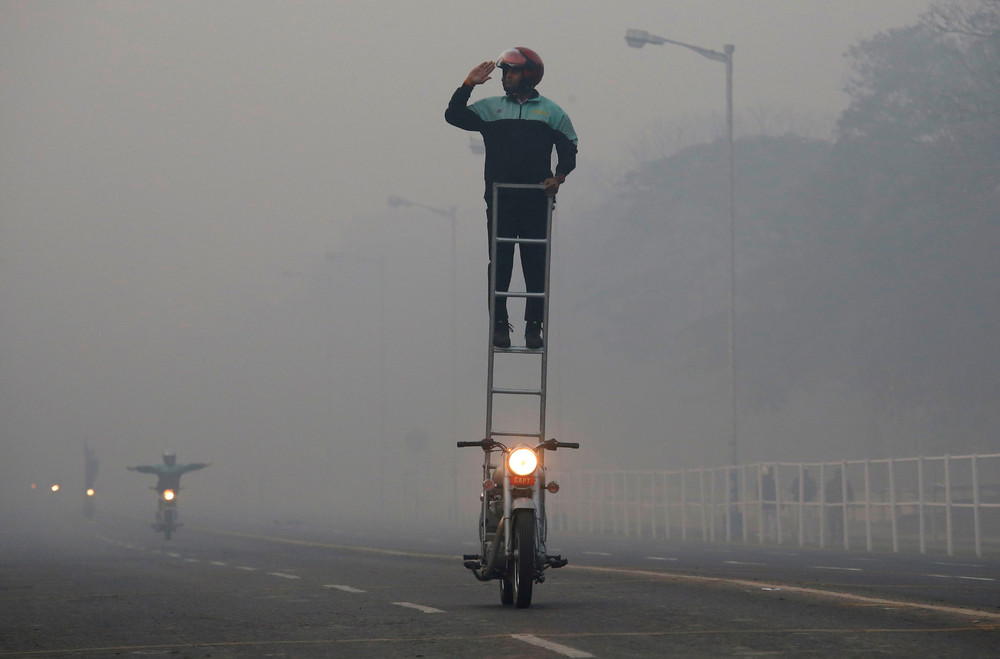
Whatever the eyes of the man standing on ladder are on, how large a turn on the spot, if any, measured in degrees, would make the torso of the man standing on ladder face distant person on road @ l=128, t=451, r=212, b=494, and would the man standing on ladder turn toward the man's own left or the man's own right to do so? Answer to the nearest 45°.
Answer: approximately 180°

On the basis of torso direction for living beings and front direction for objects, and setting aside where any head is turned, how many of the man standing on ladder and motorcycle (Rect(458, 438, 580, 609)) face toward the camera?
2

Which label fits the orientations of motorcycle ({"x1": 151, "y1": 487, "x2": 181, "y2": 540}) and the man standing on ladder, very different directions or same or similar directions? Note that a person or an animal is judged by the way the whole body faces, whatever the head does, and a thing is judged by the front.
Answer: same or similar directions

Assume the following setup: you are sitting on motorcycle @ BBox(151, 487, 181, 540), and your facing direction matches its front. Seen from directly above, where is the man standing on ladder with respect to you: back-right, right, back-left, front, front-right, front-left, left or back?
front

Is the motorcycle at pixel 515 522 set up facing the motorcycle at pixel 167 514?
no

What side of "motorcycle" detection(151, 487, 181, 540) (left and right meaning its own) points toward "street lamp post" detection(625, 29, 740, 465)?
left

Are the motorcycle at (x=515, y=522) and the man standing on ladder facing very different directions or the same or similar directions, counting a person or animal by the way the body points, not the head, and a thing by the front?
same or similar directions

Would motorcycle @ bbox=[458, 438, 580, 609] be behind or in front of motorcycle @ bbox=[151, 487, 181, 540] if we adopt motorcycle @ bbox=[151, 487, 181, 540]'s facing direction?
in front

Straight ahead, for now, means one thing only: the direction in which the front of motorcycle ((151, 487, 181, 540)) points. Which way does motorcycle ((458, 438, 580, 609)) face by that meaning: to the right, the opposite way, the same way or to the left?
the same way

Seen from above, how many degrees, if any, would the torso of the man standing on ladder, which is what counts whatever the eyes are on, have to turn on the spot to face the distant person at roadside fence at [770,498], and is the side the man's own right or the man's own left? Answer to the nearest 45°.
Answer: approximately 180°

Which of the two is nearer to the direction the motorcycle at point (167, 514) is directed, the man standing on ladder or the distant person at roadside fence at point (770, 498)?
the man standing on ladder

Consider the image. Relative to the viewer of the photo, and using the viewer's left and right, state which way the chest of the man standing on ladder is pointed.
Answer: facing the viewer

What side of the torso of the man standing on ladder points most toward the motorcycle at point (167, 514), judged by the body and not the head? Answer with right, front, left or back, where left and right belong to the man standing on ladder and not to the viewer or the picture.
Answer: back

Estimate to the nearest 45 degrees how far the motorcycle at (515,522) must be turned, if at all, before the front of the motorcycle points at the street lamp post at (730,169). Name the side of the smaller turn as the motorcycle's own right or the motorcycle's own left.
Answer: approximately 180°
